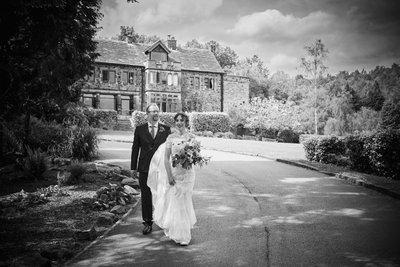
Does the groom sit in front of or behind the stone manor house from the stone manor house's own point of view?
in front

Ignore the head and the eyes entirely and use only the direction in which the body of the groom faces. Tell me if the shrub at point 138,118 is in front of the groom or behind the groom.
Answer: behind

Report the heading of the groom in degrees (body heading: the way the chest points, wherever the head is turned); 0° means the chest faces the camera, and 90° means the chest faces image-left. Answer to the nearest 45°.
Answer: approximately 0°

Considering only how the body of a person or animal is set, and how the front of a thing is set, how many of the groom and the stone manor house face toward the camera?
2

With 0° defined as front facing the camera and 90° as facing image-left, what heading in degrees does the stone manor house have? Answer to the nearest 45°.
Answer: approximately 0°

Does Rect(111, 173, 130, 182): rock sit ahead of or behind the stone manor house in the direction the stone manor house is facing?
ahead

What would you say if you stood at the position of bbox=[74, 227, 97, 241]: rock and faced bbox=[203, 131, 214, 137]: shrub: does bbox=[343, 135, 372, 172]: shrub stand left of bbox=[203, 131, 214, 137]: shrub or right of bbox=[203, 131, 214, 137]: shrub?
right

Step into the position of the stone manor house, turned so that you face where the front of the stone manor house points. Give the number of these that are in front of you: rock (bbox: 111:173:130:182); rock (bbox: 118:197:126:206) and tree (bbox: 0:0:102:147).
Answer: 3

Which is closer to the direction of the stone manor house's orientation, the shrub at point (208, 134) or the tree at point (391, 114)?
the shrub

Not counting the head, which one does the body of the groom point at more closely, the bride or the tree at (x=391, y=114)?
the bride
